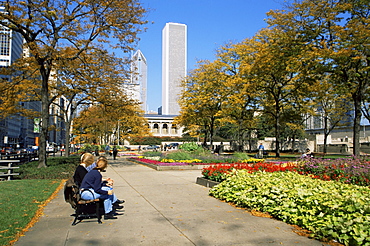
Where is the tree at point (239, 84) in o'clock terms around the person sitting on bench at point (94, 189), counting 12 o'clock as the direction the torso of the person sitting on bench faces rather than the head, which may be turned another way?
The tree is roughly at 10 o'clock from the person sitting on bench.

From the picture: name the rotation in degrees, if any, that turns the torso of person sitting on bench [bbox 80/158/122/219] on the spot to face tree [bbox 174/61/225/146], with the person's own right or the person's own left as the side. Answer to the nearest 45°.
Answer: approximately 90° to the person's own left

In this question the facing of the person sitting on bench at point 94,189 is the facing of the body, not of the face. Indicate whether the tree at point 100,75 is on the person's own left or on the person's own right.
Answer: on the person's own left

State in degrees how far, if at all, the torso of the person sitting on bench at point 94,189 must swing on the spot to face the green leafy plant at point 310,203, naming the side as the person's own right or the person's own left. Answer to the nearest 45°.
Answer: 0° — they already face it

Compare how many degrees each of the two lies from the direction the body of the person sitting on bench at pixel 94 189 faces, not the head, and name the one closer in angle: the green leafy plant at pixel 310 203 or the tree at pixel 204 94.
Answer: the green leafy plant

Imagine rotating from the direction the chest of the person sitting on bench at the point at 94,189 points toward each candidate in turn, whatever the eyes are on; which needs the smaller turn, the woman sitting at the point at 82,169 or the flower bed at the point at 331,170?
the flower bed

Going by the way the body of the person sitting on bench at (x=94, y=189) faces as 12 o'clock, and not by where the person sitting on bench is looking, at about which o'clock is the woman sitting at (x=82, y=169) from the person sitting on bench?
The woman sitting is roughly at 8 o'clock from the person sitting on bench.

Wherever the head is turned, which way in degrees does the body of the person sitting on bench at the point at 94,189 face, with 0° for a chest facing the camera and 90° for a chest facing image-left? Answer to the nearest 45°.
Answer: approximately 270°

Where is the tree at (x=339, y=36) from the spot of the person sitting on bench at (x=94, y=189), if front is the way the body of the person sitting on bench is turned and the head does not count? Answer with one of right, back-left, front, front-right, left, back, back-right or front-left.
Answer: front-left
